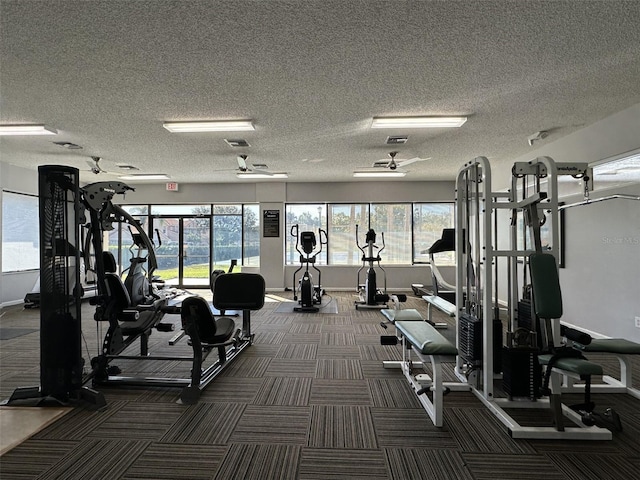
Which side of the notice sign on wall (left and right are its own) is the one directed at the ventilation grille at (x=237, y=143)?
front

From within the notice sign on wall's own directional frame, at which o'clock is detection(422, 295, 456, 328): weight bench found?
The weight bench is roughly at 11 o'clock from the notice sign on wall.

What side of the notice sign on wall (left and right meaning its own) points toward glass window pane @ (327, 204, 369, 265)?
left

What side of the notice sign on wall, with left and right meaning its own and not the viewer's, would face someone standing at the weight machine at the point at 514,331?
front

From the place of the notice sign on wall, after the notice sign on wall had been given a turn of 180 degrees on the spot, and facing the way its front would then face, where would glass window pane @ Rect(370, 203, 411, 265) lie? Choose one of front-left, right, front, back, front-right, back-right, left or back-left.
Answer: right

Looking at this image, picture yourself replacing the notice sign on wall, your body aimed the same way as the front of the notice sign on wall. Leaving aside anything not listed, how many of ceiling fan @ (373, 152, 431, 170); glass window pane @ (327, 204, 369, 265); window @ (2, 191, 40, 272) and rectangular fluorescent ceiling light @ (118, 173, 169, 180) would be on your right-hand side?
2

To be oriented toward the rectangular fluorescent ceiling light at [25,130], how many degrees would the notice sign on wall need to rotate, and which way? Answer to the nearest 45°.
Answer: approximately 45° to its right

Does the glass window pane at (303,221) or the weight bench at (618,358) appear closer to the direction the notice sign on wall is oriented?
the weight bench

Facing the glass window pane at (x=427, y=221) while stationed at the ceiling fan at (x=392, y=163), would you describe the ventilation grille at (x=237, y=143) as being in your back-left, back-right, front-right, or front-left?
back-left

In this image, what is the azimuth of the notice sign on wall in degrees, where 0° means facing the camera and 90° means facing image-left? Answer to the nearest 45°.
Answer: approximately 0°

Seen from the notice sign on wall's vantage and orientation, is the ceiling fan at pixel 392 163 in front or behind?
in front

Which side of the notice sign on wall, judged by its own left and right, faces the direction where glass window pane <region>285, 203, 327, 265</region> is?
left

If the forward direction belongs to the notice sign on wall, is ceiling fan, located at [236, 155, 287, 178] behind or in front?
in front

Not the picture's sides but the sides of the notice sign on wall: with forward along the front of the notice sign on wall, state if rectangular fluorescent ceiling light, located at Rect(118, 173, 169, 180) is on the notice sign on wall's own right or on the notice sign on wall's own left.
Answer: on the notice sign on wall's own right

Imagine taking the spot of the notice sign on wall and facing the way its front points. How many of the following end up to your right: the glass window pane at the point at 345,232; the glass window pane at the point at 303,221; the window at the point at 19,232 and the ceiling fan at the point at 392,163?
1

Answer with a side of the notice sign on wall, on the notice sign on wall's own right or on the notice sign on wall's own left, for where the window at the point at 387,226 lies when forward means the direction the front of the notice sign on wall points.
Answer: on the notice sign on wall's own left
